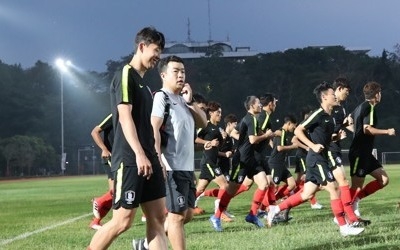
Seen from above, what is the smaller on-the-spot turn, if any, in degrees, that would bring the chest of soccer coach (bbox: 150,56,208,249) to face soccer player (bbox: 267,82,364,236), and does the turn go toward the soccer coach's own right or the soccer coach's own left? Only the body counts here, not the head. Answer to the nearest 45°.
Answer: approximately 90° to the soccer coach's own left
